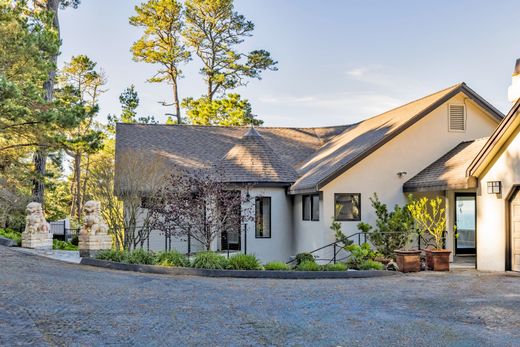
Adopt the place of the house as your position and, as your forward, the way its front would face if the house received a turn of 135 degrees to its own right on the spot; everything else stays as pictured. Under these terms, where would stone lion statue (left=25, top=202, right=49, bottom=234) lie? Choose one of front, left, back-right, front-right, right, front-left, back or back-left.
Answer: front-left

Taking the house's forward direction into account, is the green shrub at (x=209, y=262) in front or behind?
in front

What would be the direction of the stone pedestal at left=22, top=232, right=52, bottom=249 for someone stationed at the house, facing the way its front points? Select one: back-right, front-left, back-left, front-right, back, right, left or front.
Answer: right

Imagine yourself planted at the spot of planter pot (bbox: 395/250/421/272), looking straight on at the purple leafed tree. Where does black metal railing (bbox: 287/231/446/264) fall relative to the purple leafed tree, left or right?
right

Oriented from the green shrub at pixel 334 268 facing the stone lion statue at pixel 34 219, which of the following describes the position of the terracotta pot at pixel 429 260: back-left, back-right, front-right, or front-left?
back-right

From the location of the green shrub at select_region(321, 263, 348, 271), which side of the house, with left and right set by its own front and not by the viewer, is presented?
front

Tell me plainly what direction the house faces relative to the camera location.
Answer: facing the viewer

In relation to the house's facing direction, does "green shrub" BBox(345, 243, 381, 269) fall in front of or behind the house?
in front

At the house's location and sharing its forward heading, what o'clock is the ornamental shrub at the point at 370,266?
The ornamental shrub is roughly at 12 o'clock from the house.

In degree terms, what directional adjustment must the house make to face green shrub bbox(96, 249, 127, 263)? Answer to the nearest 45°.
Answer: approximately 45° to its right
